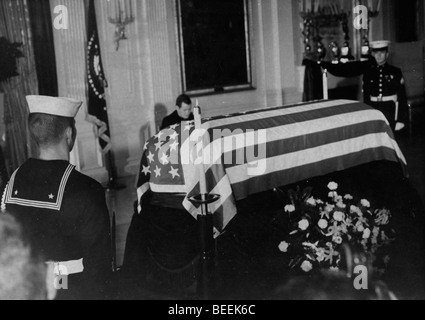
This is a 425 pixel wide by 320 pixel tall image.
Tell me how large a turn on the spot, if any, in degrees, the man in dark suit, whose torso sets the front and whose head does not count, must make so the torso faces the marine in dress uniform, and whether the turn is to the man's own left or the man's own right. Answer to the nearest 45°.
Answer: approximately 90° to the man's own left

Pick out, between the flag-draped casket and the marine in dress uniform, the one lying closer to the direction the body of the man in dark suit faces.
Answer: the flag-draped casket

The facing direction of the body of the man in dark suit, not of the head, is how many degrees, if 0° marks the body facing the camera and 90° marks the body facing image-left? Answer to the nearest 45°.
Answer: approximately 315°

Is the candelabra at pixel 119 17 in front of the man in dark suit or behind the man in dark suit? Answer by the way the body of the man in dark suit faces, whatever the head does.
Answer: behind
